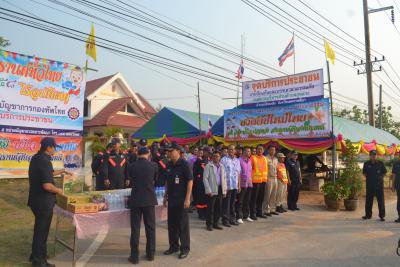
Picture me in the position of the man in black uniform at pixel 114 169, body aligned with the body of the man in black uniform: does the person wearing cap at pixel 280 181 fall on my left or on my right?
on my left

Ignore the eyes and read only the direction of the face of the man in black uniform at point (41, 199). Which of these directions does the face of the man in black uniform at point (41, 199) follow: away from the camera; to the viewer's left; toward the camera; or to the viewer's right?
to the viewer's right

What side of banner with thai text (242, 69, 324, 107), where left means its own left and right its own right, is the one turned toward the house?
right

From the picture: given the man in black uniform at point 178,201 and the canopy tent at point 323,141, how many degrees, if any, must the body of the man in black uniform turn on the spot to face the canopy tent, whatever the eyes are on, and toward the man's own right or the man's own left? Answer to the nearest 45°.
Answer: approximately 180°

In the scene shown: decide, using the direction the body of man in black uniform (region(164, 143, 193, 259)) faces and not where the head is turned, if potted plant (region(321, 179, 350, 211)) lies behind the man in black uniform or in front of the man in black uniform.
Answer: behind

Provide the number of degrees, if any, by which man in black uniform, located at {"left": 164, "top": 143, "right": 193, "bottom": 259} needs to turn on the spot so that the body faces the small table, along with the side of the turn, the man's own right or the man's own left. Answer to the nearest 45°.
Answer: approximately 45° to the man's own right

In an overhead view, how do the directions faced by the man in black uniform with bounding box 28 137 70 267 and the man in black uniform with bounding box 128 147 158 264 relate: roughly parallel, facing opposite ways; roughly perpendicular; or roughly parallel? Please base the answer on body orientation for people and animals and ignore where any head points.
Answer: roughly perpendicular

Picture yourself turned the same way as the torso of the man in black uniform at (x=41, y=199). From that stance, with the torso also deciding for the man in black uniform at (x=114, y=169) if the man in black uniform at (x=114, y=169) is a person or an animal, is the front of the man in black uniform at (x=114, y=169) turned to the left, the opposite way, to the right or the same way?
to the right

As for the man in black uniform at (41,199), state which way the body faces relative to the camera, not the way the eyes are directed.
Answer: to the viewer's right

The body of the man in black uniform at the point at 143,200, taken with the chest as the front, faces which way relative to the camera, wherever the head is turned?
away from the camera

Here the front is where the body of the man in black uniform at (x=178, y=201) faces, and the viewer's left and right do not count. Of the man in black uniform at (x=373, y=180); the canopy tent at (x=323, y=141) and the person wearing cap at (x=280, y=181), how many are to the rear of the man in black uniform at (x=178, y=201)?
3

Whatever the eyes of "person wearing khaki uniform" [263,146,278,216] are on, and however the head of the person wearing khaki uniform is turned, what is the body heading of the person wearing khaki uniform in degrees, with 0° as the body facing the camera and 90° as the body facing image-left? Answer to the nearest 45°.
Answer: approximately 45°

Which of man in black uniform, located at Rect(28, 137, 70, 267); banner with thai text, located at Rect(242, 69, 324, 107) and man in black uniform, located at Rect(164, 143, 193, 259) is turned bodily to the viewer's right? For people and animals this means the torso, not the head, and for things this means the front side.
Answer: man in black uniform, located at Rect(28, 137, 70, 267)
